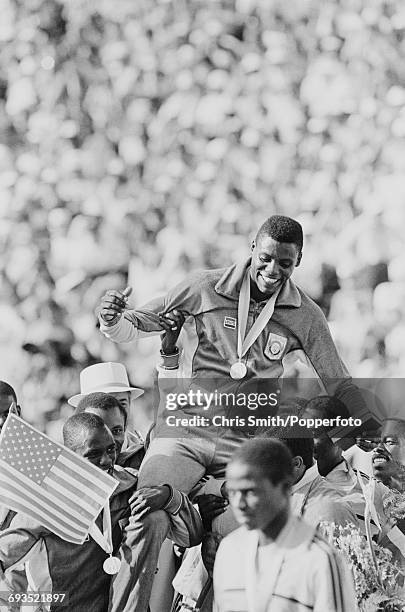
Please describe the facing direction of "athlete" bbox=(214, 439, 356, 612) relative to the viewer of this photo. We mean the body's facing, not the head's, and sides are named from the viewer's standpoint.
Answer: facing the viewer and to the left of the viewer

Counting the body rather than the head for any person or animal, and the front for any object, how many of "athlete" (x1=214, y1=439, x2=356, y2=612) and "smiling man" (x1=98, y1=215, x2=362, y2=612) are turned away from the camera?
0

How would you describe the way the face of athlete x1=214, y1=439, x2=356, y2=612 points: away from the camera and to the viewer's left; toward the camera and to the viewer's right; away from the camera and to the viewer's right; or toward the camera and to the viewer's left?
toward the camera and to the viewer's left

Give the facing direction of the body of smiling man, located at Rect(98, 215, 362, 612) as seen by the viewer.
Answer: toward the camera
